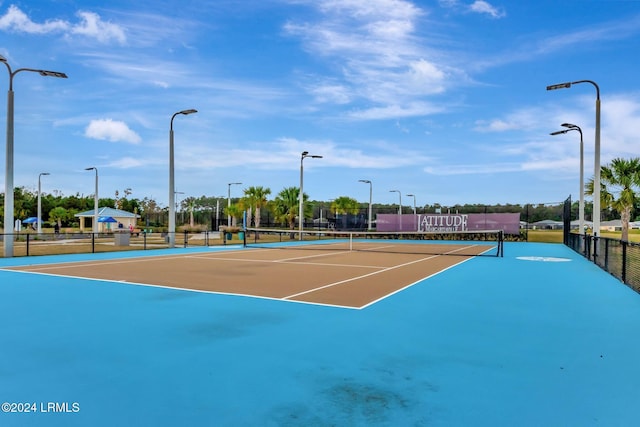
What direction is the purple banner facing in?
toward the camera

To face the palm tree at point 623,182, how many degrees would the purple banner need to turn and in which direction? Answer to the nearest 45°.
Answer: approximately 45° to its left

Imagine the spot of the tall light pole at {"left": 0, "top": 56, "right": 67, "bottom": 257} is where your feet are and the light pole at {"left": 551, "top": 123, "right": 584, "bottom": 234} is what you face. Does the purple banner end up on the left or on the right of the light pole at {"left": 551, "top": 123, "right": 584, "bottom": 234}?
left

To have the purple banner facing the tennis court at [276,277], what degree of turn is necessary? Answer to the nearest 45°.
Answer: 0° — it already faces it

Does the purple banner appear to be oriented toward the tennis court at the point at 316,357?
yes

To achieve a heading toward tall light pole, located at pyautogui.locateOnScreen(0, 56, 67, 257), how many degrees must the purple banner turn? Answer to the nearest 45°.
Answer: approximately 45° to its right

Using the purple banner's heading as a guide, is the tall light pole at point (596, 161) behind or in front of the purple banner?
in front

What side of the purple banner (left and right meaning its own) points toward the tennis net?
front

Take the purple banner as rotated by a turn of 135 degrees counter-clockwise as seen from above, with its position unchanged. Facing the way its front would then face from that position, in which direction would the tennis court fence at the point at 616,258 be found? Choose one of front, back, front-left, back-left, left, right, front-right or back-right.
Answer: back-right
